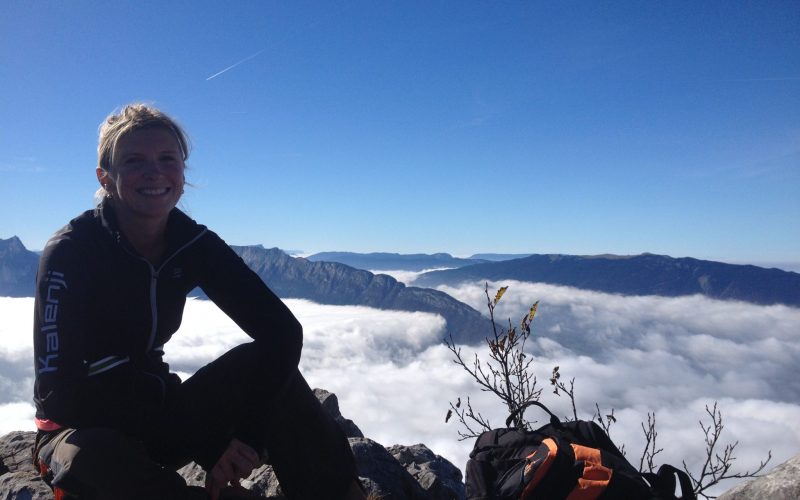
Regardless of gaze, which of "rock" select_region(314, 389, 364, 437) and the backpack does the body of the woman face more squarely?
the backpack

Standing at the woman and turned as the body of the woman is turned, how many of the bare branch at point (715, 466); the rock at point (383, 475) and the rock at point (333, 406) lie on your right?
0

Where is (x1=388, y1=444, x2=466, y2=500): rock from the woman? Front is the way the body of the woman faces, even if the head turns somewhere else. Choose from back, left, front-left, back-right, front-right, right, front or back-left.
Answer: left

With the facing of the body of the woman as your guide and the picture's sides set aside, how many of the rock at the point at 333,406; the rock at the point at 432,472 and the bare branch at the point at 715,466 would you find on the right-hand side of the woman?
0

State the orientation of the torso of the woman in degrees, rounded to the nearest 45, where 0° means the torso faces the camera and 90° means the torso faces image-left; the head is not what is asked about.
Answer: approximately 315°

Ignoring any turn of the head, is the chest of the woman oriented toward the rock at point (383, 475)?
no

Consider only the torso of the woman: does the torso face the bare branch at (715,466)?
no

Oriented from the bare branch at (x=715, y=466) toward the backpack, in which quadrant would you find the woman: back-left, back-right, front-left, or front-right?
front-right

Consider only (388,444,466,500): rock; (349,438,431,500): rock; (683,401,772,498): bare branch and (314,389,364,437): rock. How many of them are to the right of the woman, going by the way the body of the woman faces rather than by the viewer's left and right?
0

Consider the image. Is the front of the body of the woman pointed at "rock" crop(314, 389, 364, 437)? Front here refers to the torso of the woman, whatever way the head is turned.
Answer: no

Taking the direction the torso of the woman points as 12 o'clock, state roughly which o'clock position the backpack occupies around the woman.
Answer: The backpack is roughly at 11 o'clock from the woman.

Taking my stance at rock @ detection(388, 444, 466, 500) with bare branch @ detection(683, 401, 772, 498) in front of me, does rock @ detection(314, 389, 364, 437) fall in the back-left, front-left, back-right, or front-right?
back-left

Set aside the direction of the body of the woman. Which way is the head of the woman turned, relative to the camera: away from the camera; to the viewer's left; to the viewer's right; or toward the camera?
toward the camera
